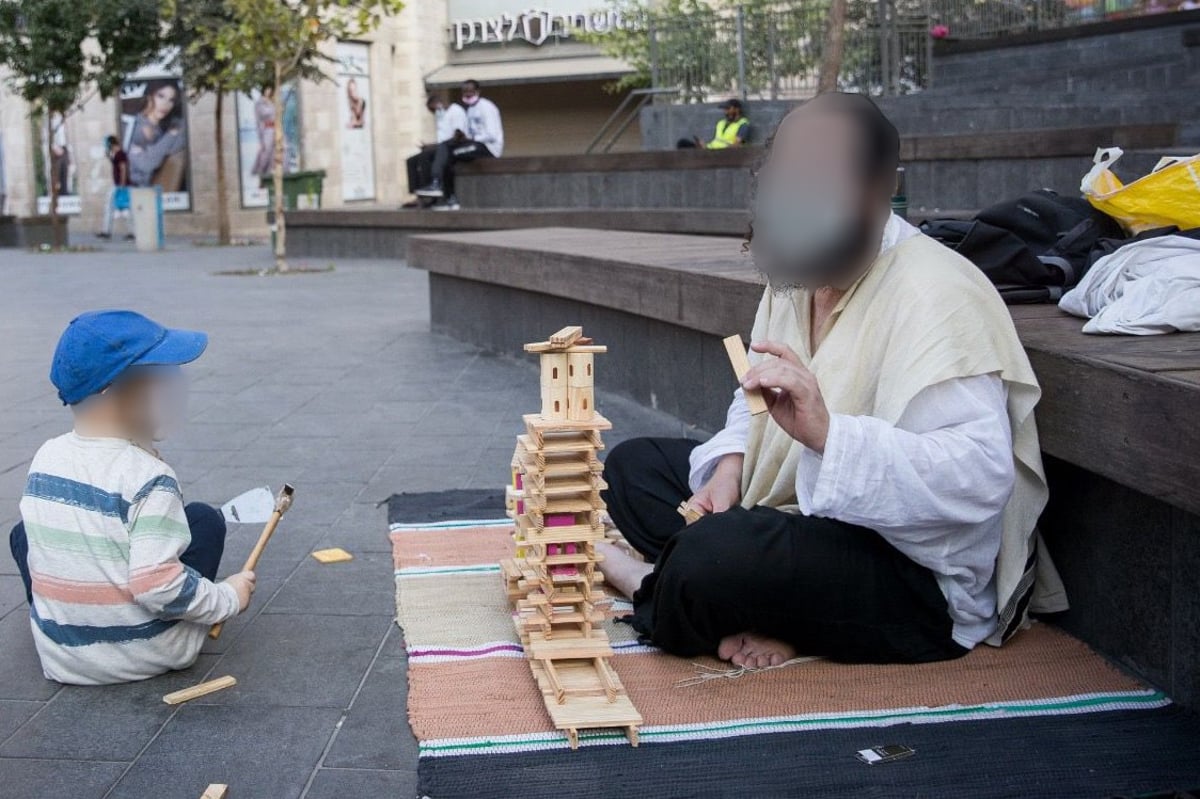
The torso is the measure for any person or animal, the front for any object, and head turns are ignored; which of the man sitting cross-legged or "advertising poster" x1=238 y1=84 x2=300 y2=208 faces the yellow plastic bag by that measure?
the advertising poster

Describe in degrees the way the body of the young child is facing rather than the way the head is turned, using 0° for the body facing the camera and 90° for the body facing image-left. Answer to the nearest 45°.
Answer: approximately 225°

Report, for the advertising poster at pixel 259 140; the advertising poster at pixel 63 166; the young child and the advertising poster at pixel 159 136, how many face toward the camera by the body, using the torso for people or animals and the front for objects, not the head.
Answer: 3

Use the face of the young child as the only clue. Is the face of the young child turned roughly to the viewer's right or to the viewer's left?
to the viewer's right

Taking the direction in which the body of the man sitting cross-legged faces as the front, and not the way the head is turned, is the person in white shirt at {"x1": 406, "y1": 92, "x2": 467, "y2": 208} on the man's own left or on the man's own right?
on the man's own right

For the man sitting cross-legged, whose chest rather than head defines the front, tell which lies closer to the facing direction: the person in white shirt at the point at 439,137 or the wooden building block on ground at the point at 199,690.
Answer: the wooden building block on ground
